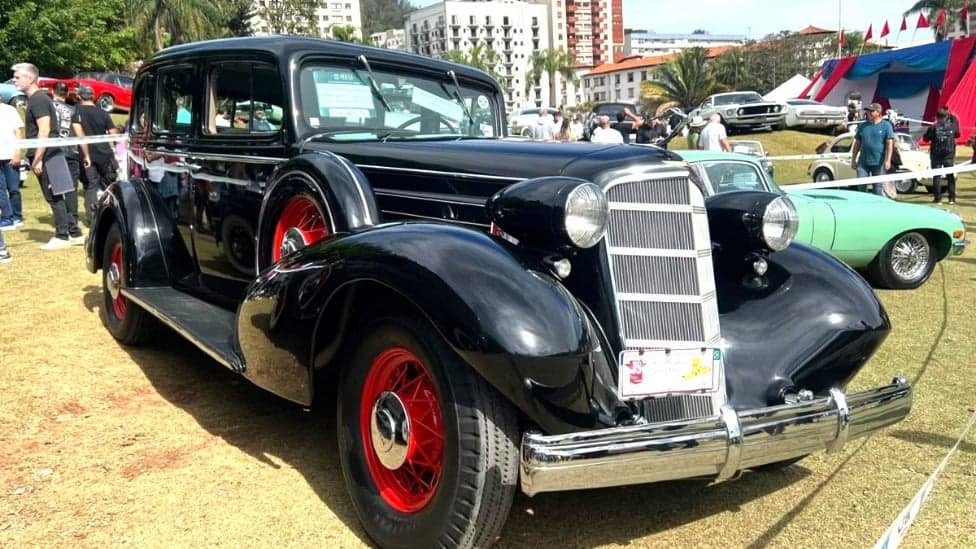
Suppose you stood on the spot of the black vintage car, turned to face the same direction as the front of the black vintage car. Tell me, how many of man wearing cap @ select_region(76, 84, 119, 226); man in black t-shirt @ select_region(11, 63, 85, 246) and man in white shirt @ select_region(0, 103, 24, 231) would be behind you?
3

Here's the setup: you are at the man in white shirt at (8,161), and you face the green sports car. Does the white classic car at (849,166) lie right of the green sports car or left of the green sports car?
left

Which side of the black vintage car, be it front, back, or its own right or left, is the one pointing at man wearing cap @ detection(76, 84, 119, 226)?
back

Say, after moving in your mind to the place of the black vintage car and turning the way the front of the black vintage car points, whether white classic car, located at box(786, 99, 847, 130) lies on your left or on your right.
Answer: on your left

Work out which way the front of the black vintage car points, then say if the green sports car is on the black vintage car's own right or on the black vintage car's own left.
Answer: on the black vintage car's own left

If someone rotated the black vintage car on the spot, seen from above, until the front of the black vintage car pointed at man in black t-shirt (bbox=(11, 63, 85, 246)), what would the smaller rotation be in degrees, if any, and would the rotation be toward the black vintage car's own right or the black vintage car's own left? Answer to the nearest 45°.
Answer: approximately 180°

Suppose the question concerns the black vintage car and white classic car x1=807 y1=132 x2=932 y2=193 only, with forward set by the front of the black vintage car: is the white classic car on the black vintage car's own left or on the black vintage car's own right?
on the black vintage car's own left

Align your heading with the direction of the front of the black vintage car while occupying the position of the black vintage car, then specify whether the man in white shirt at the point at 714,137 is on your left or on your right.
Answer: on your left

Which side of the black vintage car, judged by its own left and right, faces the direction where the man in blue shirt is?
left

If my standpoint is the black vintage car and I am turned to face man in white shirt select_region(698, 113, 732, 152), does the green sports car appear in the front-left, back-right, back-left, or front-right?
front-right

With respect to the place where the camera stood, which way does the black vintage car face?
facing the viewer and to the right of the viewer

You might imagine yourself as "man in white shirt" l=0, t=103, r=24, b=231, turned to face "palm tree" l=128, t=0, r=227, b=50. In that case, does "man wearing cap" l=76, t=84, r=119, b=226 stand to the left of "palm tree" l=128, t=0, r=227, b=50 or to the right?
right

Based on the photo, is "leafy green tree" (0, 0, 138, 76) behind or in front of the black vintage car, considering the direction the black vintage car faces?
behind

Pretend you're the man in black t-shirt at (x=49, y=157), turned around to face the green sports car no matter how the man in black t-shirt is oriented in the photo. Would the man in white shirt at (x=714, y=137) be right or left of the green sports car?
left

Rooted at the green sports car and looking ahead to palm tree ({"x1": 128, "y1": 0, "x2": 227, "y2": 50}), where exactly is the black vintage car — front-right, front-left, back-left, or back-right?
back-left
